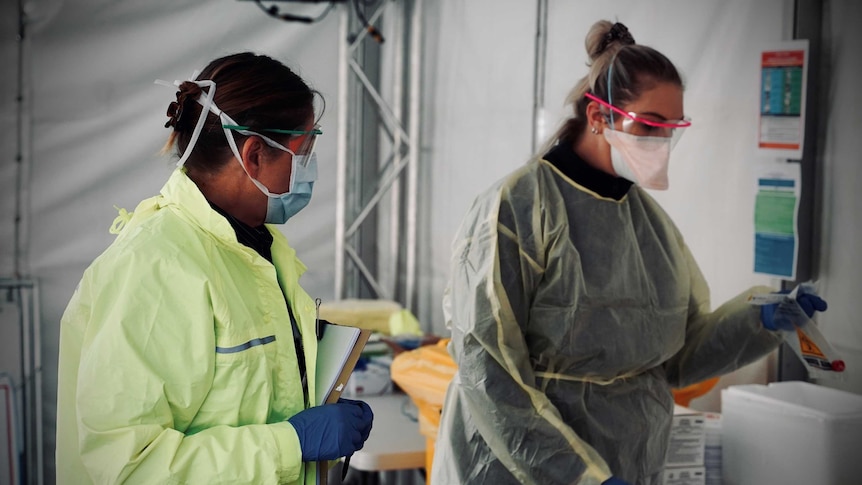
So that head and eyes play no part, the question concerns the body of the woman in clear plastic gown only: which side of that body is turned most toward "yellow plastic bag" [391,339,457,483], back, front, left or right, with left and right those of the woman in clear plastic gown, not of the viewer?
back

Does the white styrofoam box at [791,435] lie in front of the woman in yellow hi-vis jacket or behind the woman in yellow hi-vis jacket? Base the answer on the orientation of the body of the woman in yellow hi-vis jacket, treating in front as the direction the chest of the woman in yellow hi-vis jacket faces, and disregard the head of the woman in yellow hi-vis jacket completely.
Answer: in front

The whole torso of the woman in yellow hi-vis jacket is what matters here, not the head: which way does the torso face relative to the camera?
to the viewer's right

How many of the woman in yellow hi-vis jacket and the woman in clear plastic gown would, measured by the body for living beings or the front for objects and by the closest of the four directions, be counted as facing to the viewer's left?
0

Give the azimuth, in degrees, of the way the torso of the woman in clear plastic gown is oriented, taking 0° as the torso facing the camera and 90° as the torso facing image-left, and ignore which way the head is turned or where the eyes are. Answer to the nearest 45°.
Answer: approximately 315°

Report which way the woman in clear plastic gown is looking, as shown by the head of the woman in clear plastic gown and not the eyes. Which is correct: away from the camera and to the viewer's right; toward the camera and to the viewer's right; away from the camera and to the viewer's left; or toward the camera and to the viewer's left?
toward the camera and to the viewer's right

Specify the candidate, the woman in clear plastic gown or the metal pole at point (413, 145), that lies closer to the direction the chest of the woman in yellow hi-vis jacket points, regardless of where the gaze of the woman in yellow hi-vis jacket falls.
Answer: the woman in clear plastic gown

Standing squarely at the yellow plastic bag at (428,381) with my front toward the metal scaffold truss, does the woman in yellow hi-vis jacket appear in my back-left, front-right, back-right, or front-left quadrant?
back-left

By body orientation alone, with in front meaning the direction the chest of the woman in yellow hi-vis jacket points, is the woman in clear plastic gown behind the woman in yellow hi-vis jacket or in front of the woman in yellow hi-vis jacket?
in front

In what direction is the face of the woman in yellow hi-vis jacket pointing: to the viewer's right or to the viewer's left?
to the viewer's right

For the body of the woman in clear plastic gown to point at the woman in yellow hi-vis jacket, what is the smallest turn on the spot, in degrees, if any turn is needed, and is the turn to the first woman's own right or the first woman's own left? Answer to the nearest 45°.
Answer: approximately 90° to the first woman's own right
